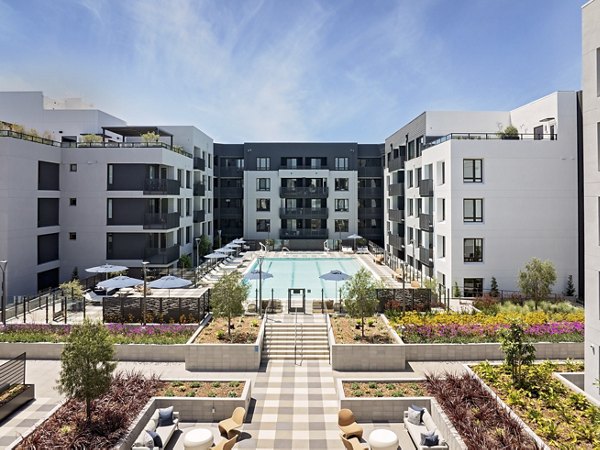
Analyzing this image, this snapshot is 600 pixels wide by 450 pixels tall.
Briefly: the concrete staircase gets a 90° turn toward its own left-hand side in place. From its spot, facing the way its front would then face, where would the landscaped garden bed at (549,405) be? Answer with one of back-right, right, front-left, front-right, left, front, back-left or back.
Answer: front-right

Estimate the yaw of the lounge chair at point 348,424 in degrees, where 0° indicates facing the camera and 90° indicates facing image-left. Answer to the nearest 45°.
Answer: approximately 315°

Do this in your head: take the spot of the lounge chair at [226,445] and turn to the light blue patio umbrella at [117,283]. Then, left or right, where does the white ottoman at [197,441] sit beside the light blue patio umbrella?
left

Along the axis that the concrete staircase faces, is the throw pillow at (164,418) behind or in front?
in front

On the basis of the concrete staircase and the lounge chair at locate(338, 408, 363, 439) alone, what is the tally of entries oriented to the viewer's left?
0

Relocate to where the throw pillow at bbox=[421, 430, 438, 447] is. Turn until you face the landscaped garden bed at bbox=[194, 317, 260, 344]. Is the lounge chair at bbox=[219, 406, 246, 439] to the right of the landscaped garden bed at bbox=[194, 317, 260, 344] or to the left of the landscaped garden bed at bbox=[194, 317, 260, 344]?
left

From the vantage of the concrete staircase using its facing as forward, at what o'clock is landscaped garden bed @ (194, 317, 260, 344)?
The landscaped garden bed is roughly at 3 o'clock from the concrete staircase.

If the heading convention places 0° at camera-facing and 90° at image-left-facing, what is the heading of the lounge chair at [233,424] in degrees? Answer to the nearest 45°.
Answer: approximately 45°

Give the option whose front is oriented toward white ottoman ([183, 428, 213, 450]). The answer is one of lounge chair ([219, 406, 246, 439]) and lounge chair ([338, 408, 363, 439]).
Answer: lounge chair ([219, 406, 246, 439])

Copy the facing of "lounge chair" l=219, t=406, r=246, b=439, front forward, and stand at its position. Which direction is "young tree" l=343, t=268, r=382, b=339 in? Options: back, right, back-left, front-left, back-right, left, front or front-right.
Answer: back

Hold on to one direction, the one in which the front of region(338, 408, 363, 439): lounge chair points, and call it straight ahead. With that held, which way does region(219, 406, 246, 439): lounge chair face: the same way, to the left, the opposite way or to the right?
to the right

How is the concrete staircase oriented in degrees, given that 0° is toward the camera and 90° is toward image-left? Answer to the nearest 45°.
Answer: approximately 0°

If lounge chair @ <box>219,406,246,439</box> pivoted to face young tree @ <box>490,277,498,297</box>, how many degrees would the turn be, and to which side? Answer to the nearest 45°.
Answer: approximately 180°

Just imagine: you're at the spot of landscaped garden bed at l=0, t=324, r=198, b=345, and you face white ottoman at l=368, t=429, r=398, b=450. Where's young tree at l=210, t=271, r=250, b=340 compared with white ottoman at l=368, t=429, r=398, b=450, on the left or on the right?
left

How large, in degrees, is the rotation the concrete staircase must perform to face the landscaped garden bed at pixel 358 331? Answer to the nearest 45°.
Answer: approximately 90° to its left

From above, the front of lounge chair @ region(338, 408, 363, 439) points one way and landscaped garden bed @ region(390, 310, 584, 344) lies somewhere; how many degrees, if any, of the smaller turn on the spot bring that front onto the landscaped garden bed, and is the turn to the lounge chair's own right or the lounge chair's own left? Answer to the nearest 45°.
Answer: approximately 90° to the lounge chair's own left
